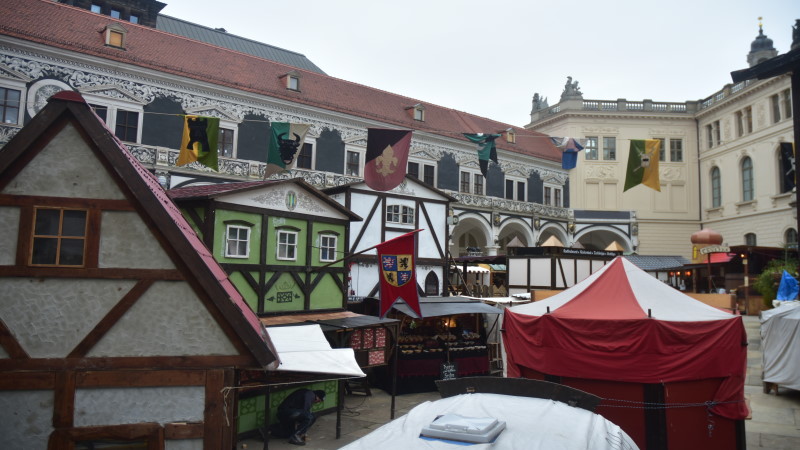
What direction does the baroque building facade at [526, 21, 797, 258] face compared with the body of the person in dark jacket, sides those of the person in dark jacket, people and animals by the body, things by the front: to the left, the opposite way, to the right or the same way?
the opposite way

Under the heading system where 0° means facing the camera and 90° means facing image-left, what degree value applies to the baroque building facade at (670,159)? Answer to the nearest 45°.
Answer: approximately 45°

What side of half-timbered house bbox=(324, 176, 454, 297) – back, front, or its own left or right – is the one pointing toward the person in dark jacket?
front

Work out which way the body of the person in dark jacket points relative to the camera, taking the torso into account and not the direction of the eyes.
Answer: to the viewer's right

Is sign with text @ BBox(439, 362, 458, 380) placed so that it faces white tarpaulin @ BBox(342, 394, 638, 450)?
yes

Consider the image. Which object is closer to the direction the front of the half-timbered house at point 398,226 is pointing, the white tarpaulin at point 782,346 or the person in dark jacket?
the person in dark jacket

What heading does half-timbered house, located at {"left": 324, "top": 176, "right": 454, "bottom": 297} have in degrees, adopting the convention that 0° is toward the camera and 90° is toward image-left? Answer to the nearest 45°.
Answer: approximately 0°

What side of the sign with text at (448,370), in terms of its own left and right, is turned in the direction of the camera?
front

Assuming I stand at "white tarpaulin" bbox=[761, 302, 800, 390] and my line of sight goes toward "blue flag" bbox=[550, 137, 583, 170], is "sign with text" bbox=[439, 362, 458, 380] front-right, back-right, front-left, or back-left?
front-left

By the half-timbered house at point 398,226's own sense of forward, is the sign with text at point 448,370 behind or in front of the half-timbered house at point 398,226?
in front

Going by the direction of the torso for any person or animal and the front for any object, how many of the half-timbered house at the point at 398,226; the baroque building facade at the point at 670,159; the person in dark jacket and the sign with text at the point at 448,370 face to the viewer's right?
1
